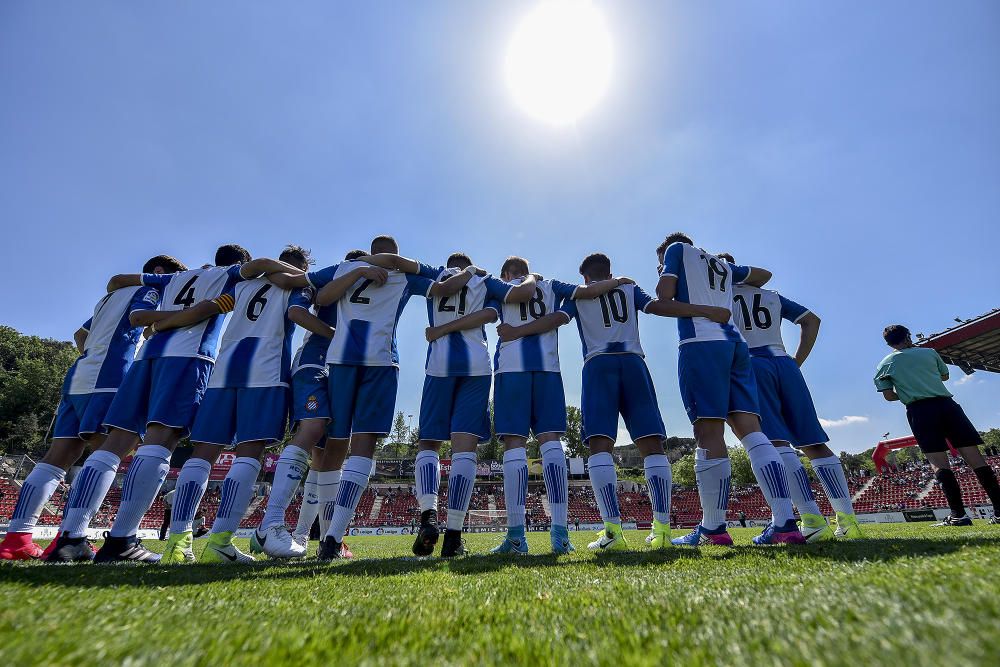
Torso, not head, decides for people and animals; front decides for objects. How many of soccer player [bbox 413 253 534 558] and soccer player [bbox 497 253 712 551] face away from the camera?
2

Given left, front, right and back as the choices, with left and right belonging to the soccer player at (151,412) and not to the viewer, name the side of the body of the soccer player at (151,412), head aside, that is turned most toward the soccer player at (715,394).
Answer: right

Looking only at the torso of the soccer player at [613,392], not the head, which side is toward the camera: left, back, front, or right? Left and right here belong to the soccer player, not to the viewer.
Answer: back

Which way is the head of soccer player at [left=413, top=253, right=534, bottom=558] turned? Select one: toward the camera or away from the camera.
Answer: away from the camera

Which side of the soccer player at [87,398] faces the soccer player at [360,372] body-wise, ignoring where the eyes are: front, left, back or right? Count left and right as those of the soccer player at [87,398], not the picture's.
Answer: right

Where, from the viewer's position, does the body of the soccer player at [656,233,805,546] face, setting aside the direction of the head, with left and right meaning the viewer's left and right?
facing away from the viewer and to the left of the viewer

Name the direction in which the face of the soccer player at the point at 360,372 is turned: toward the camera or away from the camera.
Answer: away from the camera

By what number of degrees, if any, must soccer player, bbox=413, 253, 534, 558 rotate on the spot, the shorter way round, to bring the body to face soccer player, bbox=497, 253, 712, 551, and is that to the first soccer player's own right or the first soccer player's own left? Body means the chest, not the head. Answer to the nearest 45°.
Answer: approximately 90° to the first soccer player's own right

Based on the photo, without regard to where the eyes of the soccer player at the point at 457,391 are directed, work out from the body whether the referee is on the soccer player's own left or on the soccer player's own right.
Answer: on the soccer player's own right

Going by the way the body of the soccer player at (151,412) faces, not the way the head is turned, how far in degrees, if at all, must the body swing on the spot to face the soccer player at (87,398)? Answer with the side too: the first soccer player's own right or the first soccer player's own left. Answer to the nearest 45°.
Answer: approximately 90° to the first soccer player's own left

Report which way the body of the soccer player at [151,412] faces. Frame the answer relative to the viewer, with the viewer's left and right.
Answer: facing away from the viewer and to the right of the viewer
